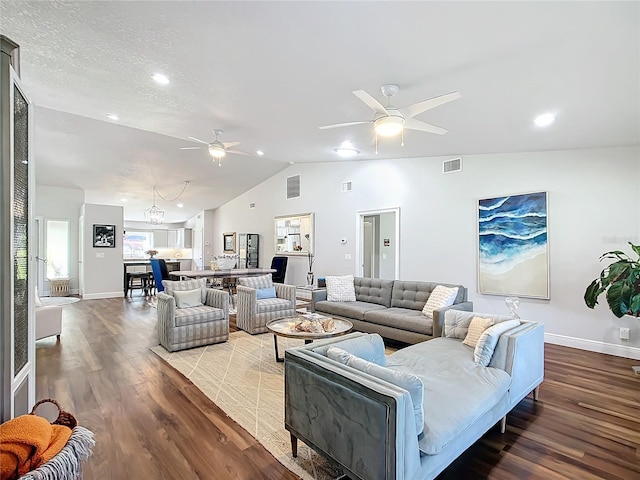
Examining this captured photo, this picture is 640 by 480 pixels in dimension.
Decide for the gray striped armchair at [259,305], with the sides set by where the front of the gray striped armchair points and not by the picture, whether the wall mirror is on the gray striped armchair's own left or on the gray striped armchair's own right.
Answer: on the gray striped armchair's own left

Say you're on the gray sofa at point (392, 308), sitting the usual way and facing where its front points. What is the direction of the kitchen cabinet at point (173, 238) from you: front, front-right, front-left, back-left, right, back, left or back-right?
right

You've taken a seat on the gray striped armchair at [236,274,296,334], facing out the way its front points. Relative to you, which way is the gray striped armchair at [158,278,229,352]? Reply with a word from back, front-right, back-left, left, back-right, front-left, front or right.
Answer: right

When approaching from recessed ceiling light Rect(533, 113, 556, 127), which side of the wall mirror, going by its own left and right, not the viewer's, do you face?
left

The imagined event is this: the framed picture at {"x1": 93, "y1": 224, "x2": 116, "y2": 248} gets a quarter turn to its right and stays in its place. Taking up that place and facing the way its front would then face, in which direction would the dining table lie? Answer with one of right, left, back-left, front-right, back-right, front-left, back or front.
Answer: back-left

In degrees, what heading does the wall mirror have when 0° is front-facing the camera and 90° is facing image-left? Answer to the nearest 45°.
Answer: approximately 45°

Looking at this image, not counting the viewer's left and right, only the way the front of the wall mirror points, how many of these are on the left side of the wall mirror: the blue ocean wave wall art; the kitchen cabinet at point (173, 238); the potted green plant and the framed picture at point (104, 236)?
2

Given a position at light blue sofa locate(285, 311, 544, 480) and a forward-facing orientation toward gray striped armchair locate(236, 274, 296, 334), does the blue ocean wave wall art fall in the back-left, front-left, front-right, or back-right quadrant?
front-right

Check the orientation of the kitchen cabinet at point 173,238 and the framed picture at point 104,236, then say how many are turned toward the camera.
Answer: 2

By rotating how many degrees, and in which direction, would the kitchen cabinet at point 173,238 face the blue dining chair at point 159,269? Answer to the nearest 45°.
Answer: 0° — it already faces it

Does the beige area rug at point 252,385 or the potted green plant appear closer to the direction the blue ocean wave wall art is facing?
the beige area rug

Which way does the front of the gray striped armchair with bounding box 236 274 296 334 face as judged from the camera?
facing the viewer and to the right of the viewer

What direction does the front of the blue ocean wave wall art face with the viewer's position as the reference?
facing the viewer and to the left of the viewer

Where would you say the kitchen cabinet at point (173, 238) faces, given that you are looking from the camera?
facing the viewer
